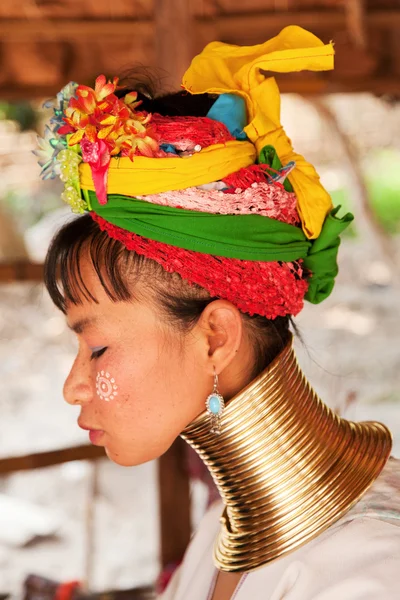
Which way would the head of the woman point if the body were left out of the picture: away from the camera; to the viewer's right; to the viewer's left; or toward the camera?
to the viewer's left

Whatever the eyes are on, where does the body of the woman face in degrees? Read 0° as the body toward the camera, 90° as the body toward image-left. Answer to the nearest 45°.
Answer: approximately 90°

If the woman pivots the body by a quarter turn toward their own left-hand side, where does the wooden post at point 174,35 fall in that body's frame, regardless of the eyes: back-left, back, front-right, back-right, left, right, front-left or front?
back

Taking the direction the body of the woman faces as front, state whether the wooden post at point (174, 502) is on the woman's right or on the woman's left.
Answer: on the woman's right
